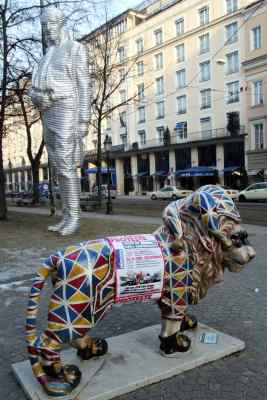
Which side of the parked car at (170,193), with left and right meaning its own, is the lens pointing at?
left

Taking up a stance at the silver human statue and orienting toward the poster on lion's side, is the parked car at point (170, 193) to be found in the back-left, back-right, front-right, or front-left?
back-left

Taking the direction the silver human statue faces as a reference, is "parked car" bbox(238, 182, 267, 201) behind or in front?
behind

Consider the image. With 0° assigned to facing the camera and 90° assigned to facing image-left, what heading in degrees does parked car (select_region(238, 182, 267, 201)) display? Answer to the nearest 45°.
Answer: approximately 90°

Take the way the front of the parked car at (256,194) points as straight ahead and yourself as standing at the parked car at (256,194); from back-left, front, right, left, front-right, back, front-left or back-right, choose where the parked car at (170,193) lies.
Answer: front-right

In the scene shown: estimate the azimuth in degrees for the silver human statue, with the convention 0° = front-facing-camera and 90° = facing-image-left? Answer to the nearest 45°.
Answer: approximately 45°

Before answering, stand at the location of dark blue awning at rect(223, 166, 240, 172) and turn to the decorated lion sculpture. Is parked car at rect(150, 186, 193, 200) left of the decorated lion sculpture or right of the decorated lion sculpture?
right

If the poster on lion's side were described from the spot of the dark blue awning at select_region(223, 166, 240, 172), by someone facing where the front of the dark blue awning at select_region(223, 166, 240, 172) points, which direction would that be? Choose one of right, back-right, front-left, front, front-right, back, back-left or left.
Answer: front-left

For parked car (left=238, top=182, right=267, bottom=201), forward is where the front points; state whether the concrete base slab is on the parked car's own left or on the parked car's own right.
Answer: on the parked car's own left

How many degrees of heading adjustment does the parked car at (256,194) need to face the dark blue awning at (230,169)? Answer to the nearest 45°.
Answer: approximately 90° to its right

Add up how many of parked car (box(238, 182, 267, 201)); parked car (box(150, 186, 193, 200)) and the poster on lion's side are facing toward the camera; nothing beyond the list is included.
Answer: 1

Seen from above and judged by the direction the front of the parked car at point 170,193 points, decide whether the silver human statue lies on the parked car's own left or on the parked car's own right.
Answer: on the parked car's own left

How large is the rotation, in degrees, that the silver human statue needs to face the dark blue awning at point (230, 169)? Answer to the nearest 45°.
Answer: approximately 180°

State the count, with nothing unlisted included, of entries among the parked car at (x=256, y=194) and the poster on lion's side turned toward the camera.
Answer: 1
